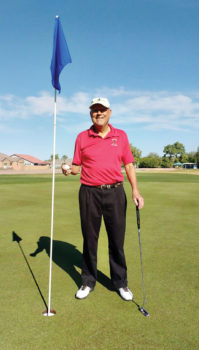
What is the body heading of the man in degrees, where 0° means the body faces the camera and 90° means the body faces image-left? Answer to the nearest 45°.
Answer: approximately 0°
